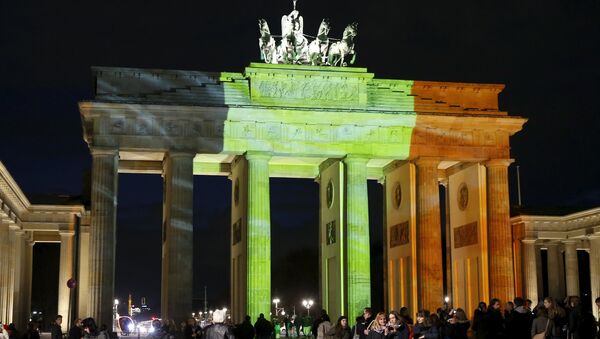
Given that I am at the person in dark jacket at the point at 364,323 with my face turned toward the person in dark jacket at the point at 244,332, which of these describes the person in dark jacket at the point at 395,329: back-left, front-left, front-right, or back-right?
back-left

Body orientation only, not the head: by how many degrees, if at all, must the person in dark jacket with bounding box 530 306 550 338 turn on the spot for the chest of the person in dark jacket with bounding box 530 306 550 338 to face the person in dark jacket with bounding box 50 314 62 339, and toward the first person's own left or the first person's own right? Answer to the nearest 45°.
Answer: approximately 90° to the first person's own left

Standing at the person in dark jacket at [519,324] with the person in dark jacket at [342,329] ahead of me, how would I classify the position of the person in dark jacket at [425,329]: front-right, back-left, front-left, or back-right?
front-left

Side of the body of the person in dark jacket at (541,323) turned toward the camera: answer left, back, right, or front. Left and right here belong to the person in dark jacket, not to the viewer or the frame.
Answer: back
